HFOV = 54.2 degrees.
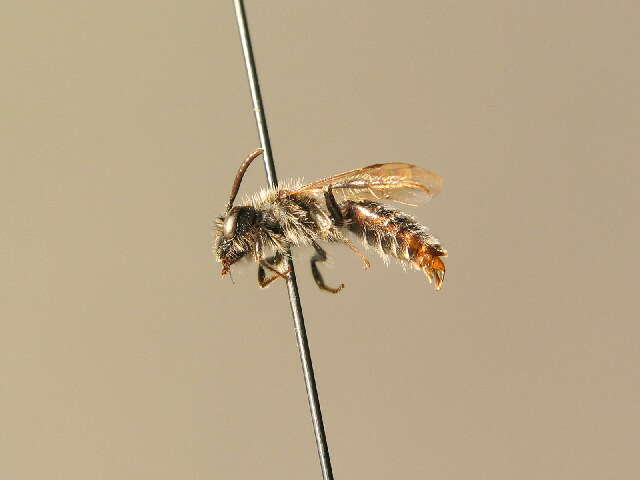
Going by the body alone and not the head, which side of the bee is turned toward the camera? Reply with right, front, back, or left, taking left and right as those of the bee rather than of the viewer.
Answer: left
